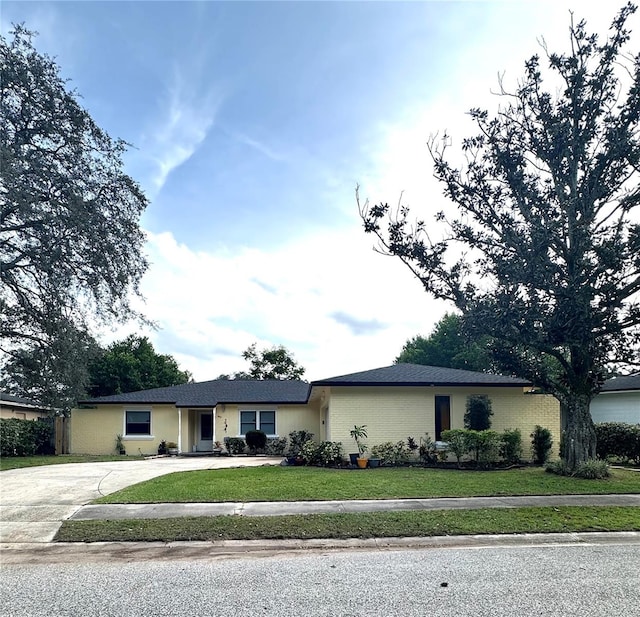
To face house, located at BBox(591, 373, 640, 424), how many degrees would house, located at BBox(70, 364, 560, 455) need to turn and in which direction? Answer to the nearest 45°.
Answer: approximately 90° to its left

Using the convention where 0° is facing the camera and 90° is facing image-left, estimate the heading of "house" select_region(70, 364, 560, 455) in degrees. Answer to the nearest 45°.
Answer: approximately 0°

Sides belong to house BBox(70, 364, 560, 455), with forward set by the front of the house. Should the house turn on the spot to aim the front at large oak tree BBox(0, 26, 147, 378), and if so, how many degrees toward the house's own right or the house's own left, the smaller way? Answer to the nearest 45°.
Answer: approximately 45° to the house's own right

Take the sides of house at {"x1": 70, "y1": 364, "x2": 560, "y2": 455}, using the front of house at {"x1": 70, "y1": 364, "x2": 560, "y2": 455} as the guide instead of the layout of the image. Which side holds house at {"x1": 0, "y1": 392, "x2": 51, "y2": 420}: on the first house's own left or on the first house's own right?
on the first house's own right

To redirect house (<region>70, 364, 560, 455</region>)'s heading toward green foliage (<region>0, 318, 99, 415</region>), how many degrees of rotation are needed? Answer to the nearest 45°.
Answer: approximately 45° to its right
